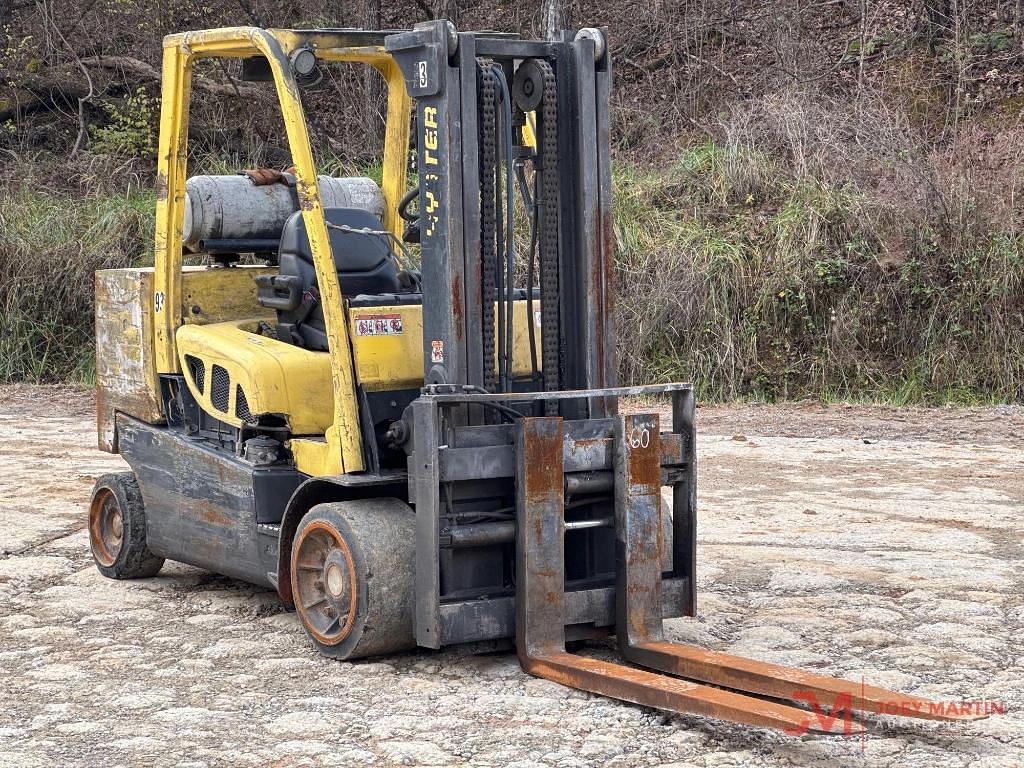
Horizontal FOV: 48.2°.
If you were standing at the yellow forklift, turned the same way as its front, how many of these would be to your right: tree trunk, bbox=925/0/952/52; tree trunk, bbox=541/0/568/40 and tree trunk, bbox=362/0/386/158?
0

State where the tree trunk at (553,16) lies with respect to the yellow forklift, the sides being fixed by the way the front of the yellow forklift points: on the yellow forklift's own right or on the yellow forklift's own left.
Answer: on the yellow forklift's own left

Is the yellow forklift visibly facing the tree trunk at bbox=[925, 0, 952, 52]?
no

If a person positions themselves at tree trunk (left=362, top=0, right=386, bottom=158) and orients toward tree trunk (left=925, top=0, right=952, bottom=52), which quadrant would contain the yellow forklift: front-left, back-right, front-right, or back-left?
front-right

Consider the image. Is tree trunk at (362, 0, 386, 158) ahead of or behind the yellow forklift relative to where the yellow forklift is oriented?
behind

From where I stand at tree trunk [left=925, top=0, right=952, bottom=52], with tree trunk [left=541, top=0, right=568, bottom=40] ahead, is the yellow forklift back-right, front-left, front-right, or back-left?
front-left
